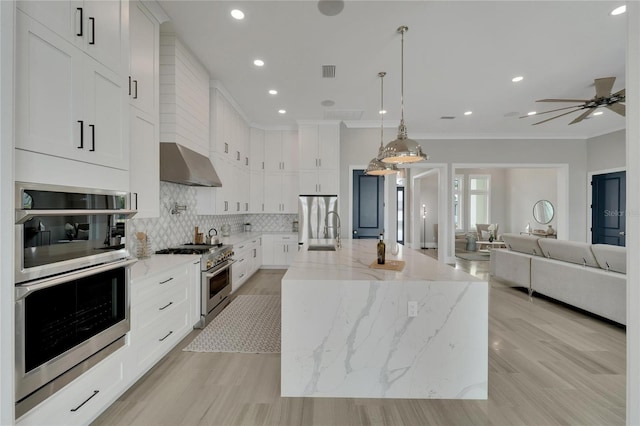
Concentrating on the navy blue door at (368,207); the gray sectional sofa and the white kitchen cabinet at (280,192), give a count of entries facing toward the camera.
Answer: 2

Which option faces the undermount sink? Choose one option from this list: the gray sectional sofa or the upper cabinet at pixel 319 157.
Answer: the upper cabinet

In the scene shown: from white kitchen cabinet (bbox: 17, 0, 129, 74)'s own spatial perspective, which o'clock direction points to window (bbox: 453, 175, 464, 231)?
The window is roughly at 10 o'clock from the white kitchen cabinet.

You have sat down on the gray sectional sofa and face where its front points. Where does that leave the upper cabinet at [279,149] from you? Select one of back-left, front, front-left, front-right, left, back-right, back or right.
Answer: back-left

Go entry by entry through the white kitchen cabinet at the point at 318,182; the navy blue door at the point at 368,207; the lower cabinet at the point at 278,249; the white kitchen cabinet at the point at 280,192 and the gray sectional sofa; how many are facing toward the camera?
4

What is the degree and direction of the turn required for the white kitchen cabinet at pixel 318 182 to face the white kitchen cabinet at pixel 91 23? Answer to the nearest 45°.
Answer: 0° — it already faces it

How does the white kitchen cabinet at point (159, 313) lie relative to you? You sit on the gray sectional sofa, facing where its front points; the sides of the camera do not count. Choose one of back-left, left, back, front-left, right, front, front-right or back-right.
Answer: back

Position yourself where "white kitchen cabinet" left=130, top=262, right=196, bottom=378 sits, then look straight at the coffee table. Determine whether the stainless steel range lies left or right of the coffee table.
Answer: left

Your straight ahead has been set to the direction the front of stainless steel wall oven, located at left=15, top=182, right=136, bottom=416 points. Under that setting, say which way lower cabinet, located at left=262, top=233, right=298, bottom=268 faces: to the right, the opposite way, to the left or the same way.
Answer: to the right

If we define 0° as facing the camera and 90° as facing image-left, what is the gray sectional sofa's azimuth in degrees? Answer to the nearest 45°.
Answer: approximately 225°

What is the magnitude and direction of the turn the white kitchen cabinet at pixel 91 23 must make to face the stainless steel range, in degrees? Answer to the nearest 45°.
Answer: approximately 90° to its left

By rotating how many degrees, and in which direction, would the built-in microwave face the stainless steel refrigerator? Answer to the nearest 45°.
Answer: approximately 90° to its left
